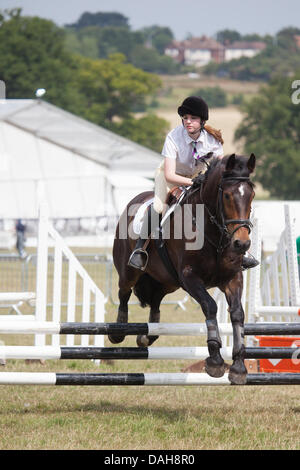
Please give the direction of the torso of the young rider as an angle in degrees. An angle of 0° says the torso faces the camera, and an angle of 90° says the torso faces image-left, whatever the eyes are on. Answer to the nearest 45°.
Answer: approximately 0°

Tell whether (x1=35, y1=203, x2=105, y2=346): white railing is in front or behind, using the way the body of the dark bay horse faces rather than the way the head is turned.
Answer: behind

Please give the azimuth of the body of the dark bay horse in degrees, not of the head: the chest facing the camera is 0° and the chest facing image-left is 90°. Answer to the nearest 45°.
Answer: approximately 315°

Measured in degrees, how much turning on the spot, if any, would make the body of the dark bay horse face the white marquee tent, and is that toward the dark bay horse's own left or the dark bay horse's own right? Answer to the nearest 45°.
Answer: approximately 135° to the dark bay horse's own left

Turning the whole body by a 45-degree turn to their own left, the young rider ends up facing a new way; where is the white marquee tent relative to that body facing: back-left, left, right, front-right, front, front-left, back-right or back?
back-left
